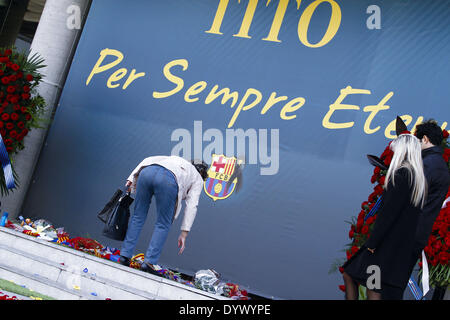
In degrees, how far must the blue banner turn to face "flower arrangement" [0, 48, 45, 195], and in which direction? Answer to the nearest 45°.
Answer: approximately 90° to its right

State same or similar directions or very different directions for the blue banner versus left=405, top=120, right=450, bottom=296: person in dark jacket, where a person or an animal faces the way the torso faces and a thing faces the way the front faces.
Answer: very different directions

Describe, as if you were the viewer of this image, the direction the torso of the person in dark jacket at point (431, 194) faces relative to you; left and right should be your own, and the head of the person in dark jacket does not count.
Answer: facing away from the viewer and to the left of the viewer

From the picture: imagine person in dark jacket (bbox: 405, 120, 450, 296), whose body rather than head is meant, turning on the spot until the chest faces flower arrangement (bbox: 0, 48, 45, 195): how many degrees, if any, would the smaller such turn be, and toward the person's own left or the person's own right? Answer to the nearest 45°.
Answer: approximately 45° to the person's own left

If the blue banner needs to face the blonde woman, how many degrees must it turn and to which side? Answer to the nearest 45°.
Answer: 0° — it already faces them

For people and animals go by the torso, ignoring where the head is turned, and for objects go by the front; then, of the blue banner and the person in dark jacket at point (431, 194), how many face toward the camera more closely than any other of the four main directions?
1

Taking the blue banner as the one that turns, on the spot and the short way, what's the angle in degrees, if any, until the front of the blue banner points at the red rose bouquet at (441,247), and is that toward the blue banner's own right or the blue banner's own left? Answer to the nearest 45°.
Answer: approximately 45° to the blue banner's own left

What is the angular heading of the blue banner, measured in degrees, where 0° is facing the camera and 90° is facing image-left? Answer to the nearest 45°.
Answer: approximately 0°

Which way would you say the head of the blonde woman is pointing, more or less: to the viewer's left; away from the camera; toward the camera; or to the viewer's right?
away from the camera
